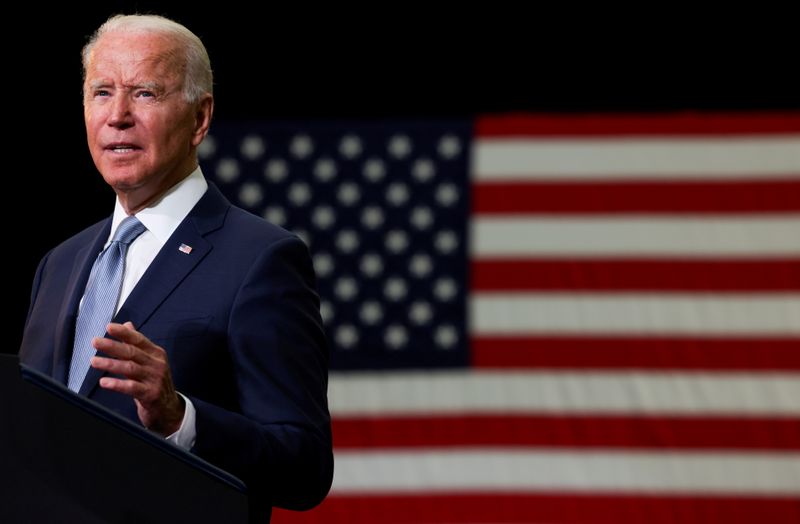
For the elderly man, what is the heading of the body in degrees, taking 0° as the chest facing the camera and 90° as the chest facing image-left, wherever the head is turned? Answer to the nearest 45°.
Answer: approximately 45°

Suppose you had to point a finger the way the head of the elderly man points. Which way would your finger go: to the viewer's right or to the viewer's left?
to the viewer's left

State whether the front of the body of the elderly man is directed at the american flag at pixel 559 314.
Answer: no
